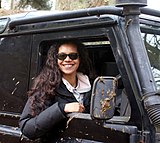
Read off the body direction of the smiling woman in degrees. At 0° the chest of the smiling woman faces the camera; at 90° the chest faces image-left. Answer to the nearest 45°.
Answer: approximately 315°

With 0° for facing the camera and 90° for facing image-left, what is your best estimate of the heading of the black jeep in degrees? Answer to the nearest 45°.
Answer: approximately 315°

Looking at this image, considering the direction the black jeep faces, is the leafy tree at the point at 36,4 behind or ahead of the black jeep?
behind
